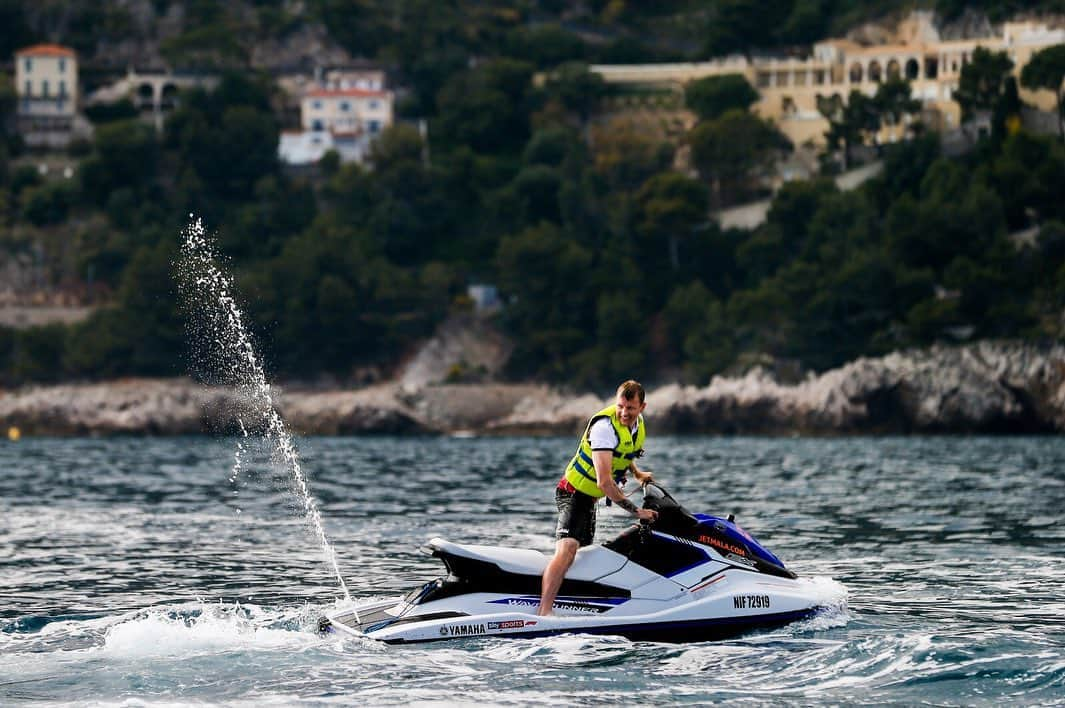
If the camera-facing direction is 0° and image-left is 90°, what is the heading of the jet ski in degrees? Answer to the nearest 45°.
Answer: approximately 270°
